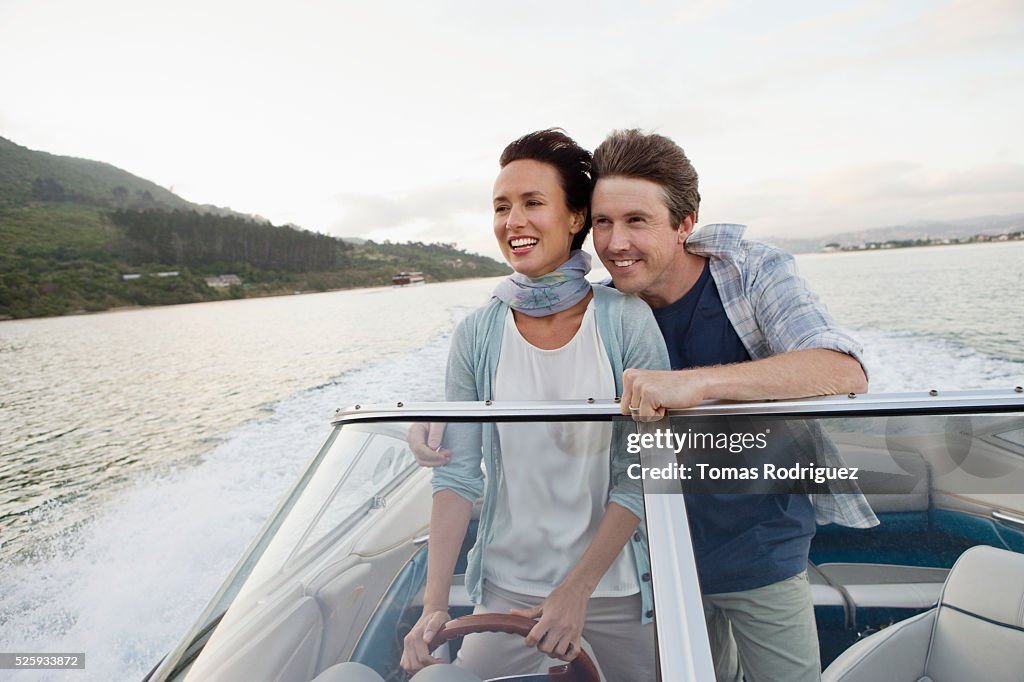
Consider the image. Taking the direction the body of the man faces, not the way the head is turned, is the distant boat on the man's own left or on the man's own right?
on the man's own right

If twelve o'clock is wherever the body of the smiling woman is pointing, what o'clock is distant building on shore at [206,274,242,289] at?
The distant building on shore is roughly at 5 o'clock from the smiling woman.

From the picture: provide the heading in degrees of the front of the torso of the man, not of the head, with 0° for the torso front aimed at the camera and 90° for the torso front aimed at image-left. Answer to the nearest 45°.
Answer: approximately 45°

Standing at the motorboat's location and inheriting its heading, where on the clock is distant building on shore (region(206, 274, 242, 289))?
The distant building on shore is roughly at 5 o'clock from the motorboat.

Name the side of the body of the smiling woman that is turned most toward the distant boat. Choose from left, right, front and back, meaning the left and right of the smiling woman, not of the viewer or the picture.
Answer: back

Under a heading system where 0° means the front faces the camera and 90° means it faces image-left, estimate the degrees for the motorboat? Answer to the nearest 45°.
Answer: approximately 0°

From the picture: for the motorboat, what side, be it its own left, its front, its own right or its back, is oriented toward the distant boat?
back

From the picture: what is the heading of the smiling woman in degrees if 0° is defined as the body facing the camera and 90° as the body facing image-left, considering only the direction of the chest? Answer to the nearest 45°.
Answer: approximately 0°
